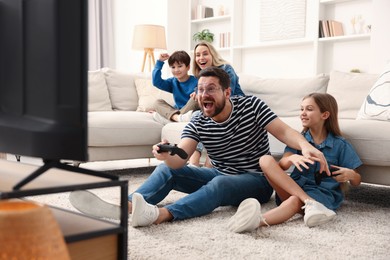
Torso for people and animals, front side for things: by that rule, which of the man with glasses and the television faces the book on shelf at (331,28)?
the television

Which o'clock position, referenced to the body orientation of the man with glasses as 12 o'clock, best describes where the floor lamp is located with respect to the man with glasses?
The floor lamp is roughly at 4 o'clock from the man with glasses.

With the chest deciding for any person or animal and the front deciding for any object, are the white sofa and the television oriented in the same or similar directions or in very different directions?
very different directions

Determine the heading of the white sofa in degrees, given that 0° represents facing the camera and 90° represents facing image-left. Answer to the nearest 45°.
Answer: approximately 0°

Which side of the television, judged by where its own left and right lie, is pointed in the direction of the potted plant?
front

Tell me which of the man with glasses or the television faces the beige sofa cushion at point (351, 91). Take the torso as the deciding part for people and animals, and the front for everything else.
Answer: the television

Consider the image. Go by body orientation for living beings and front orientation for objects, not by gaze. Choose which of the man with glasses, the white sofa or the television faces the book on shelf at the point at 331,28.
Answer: the television

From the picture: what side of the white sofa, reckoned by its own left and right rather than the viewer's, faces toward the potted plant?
back

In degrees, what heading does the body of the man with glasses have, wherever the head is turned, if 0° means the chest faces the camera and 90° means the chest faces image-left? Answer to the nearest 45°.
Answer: approximately 45°

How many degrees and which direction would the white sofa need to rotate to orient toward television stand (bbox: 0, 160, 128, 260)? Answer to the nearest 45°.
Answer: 0° — it already faces it

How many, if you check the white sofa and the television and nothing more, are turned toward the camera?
1

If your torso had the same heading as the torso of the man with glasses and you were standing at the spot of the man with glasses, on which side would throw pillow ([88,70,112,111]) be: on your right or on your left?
on your right
